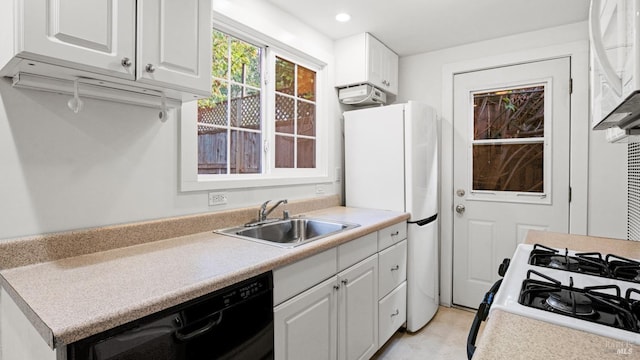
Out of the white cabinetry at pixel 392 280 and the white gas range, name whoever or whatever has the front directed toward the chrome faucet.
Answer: the white gas range

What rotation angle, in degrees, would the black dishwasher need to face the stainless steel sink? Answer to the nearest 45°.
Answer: approximately 90° to its left

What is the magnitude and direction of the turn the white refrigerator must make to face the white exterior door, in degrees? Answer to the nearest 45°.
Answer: approximately 90° to its left

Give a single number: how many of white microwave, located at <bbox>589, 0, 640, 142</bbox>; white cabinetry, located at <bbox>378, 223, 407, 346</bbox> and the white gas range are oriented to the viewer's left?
2

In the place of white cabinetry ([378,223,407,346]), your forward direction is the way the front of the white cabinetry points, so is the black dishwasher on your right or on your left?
on your right

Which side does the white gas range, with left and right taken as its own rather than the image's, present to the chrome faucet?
front

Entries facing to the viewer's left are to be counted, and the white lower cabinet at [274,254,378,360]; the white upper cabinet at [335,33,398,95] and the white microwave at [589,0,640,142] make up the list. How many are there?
1

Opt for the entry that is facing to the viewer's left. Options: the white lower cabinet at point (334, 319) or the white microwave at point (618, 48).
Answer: the white microwave

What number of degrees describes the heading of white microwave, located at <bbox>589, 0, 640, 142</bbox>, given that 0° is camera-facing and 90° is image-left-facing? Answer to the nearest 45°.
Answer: approximately 90°

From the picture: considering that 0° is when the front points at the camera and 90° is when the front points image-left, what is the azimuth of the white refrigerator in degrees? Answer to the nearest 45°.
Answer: approximately 315°

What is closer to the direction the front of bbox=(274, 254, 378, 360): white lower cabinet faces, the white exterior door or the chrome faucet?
the white exterior door

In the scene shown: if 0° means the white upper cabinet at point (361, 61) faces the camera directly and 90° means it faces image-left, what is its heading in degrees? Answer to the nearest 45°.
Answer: approximately 315°

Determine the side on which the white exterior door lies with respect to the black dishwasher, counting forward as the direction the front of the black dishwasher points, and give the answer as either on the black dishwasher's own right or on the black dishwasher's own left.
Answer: on the black dishwasher's own left
